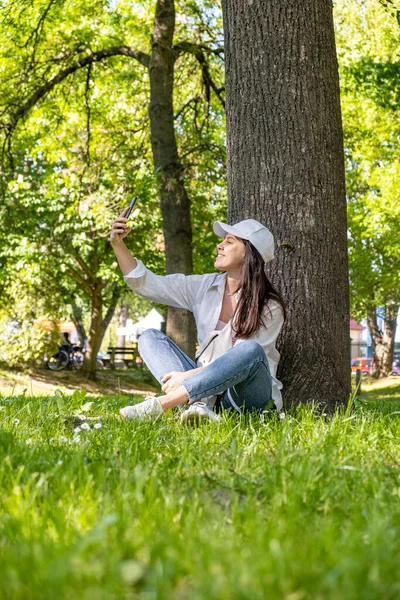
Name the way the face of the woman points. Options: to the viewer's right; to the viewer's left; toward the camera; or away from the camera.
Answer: to the viewer's left

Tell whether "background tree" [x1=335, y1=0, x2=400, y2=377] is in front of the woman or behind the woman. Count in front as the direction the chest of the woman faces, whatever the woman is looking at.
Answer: behind

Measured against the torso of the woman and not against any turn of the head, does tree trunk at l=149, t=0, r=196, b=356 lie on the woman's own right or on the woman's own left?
on the woman's own right

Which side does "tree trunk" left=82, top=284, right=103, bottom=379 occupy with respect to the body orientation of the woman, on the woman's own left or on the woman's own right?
on the woman's own right

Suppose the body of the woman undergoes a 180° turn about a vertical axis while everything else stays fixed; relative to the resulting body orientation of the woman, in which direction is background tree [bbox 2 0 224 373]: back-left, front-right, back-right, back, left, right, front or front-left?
front-left

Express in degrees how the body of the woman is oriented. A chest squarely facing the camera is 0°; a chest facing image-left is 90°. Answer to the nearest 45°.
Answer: approximately 45°

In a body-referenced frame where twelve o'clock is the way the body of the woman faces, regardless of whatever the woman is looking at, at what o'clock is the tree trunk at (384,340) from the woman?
The tree trunk is roughly at 5 o'clock from the woman.
